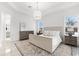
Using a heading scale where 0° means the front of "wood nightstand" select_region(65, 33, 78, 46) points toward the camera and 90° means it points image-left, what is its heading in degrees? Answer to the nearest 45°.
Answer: approximately 45°
